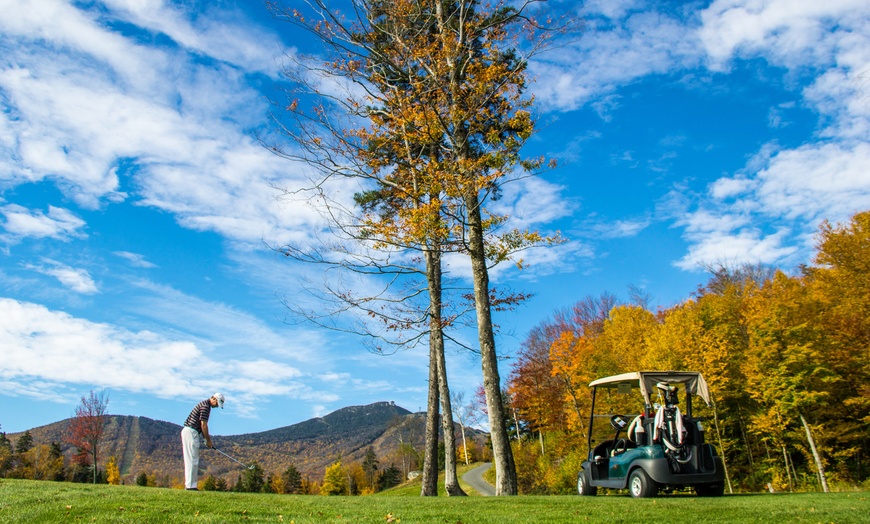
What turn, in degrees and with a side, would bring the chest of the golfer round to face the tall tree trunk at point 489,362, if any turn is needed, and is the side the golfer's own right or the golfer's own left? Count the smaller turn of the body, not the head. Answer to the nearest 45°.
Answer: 0° — they already face it

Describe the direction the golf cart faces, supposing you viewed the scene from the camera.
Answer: facing away from the viewer and to the left of the viewer

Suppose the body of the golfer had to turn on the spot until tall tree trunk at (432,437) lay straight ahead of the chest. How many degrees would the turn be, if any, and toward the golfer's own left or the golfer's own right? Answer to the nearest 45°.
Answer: approximately 45° to the golfer's own left

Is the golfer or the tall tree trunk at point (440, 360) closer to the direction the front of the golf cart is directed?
the tall tree trunk

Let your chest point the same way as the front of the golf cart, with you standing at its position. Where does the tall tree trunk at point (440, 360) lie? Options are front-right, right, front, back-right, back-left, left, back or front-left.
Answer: front

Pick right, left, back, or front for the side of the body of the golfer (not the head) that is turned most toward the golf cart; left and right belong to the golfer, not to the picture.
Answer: front

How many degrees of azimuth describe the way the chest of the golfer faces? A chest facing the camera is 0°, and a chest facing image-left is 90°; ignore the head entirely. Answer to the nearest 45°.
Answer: approximately 270°

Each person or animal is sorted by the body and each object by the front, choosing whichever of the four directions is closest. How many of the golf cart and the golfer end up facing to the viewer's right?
1
